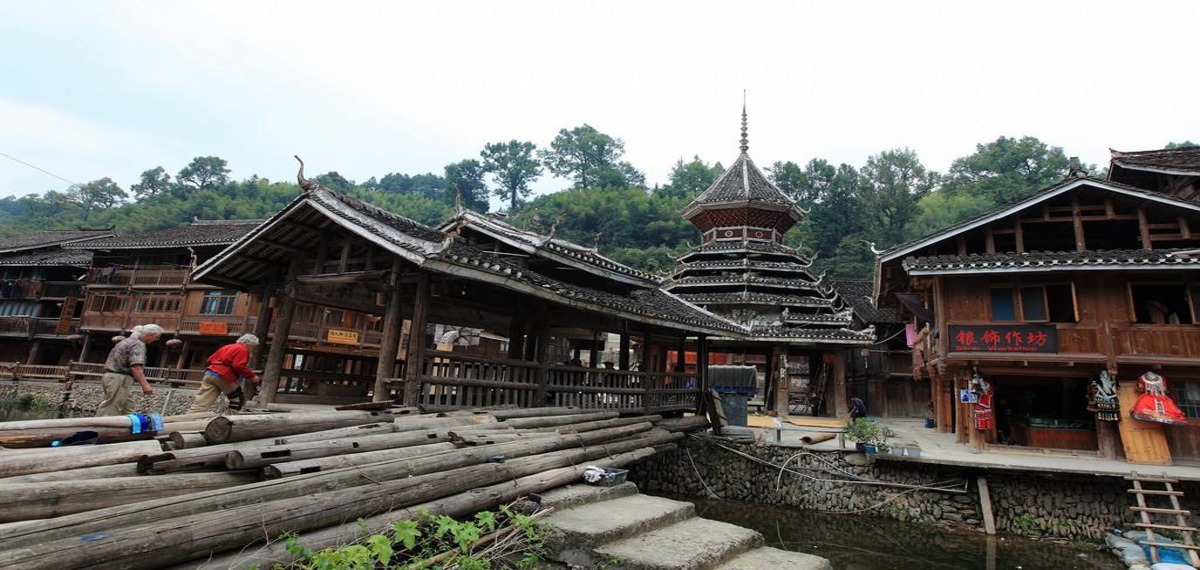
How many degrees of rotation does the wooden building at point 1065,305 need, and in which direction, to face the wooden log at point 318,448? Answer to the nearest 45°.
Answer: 0° — it already faces it

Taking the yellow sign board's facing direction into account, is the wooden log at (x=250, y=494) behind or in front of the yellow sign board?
in front

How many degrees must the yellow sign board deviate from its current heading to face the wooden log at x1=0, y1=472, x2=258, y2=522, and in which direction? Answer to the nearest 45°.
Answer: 0° — it already faces it

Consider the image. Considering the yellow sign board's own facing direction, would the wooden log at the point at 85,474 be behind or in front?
in front

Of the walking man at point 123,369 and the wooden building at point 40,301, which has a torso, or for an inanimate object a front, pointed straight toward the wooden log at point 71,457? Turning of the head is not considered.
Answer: the wooden building

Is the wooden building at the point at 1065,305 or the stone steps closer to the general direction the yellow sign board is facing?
the stone steps

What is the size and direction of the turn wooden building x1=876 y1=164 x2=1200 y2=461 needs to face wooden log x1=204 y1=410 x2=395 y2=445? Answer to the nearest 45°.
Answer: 0° — it already faces it

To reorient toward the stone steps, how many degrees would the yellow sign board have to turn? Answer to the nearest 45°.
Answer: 0° — it already faces it

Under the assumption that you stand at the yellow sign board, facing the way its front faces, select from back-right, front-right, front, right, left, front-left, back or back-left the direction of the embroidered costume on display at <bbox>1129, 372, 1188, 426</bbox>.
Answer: front-left

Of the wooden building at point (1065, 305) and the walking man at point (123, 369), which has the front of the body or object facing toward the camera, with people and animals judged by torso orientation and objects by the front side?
the wooden building

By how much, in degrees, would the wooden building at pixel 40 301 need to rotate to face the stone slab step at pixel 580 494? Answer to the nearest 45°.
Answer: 0° — it already faces it

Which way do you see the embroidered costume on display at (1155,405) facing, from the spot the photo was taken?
facing the viewer

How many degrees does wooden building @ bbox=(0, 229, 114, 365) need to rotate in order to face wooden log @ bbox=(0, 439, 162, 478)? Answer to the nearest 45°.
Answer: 0° — it already faces it

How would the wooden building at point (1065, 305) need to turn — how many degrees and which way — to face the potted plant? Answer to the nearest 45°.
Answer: approximately 45° to its right

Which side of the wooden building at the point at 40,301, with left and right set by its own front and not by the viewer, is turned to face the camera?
front

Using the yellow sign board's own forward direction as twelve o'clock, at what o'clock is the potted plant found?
The potted plant is roughly at 11 o'clock from the yellow sign board.

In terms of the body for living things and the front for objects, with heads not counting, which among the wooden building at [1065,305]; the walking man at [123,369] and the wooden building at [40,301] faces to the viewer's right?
the walking man

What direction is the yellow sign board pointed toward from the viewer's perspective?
toward the camera
